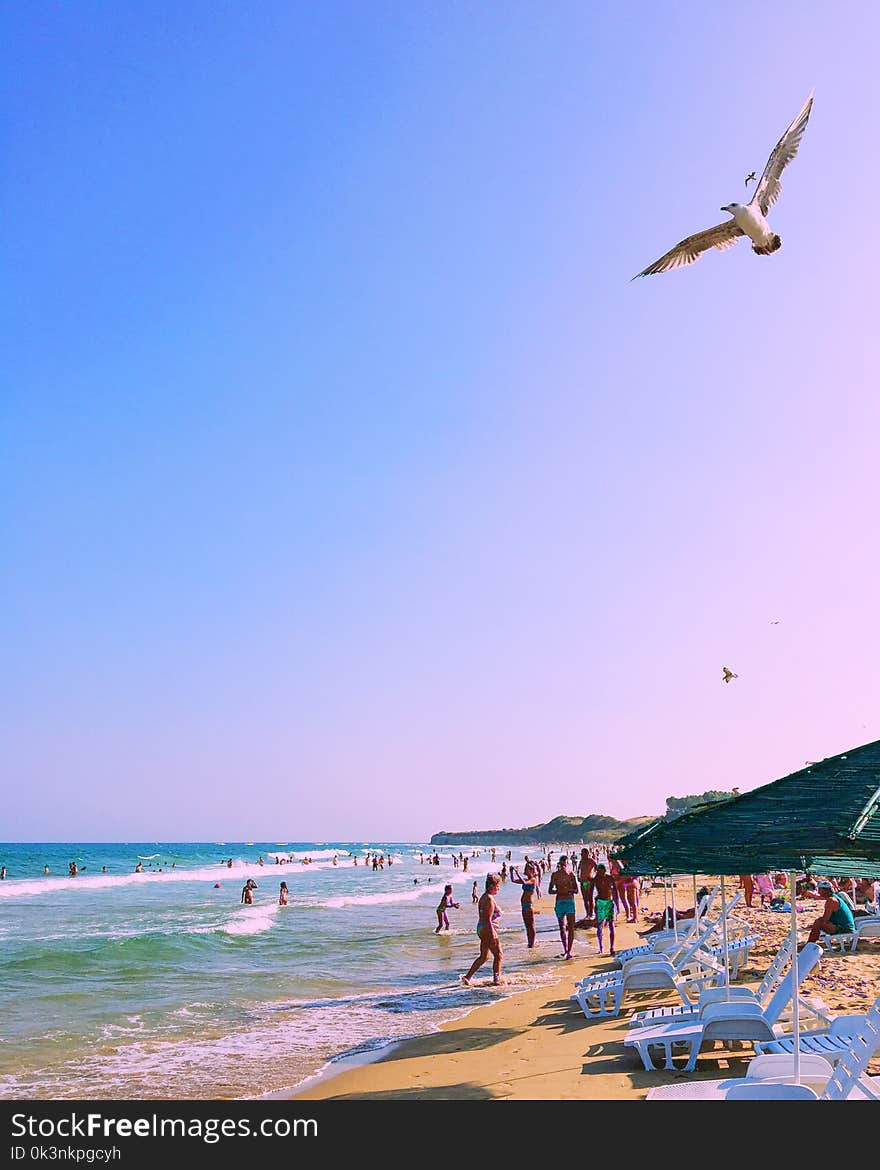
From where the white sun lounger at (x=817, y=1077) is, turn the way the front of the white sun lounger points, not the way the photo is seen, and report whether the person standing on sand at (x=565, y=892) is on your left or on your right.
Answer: on your right

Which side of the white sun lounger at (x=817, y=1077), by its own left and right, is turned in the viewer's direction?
left

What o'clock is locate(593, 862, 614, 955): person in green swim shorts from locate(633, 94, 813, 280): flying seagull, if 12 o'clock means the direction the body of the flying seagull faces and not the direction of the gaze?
The person in green swim shorts is roughly at 4 o'clock from the flying seagull.

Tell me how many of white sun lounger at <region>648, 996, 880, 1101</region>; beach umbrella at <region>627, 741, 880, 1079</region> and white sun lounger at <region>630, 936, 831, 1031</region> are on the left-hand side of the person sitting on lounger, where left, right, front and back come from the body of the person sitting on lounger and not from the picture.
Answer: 3

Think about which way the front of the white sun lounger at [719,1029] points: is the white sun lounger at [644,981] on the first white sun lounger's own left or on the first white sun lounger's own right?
on the first white sun lounger's own right

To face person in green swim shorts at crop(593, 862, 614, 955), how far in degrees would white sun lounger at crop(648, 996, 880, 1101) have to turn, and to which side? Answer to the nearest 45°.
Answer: approximately 90° to its right

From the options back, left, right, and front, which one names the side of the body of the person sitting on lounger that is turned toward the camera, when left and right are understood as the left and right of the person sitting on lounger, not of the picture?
left

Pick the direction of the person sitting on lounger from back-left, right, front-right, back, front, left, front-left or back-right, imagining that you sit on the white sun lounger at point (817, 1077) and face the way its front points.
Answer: right

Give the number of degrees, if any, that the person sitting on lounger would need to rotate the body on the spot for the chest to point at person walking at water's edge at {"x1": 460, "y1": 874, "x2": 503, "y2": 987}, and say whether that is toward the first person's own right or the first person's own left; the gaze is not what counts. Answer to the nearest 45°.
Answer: approximately 45° to the first person's own left

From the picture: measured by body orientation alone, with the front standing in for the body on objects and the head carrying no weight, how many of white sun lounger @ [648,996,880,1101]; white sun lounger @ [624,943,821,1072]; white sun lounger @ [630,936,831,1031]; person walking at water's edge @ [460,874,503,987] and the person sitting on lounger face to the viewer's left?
4
